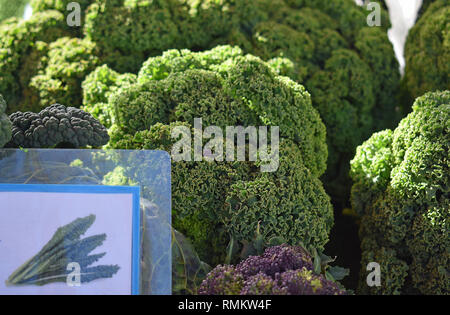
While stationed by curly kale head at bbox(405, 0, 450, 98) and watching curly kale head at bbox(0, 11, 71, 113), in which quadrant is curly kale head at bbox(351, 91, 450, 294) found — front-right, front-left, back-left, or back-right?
front-left

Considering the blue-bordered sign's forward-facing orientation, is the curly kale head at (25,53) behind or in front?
behind

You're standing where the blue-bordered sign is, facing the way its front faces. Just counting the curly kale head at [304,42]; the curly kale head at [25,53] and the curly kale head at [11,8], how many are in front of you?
0

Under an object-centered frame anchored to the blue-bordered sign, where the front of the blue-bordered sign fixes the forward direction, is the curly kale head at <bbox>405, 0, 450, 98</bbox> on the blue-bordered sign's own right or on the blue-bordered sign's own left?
on the blue-bordered sign's own left

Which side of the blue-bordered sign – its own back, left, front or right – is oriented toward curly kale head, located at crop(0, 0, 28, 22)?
back

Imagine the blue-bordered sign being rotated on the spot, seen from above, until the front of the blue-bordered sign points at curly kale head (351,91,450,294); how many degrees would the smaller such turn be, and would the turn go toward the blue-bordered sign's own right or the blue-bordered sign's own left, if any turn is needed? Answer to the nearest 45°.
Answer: approximately 90° to the blue-bordered sign's own left

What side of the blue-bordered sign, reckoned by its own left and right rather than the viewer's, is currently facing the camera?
front
